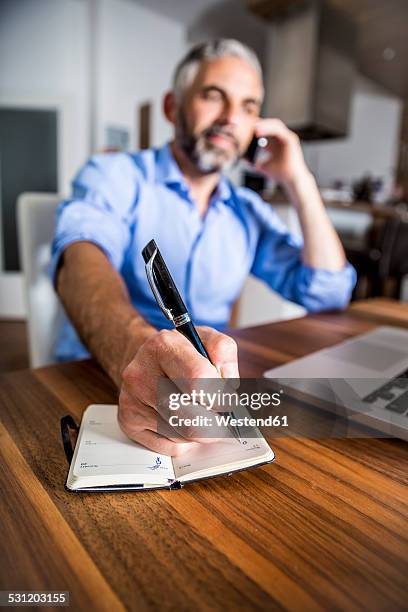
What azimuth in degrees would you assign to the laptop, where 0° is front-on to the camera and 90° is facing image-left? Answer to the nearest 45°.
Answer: approximately 135°

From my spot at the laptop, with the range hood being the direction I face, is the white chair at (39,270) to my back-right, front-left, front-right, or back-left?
front-left

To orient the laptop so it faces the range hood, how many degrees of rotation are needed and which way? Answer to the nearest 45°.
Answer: approximately 45° to its right

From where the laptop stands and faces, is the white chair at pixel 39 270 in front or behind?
in front
